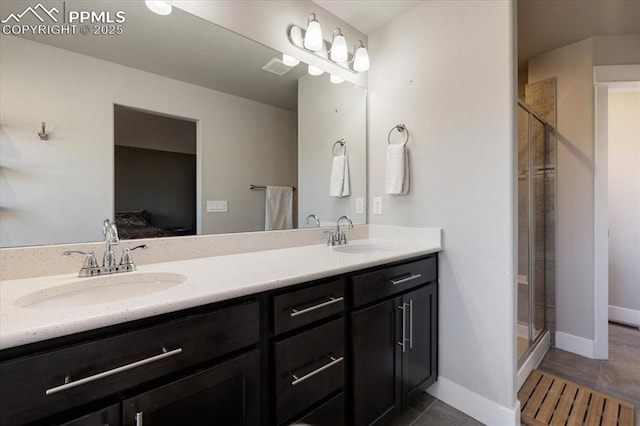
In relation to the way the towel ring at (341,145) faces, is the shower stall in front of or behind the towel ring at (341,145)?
behind

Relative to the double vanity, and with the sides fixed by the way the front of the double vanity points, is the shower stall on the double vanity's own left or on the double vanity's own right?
on the double vanity's own left

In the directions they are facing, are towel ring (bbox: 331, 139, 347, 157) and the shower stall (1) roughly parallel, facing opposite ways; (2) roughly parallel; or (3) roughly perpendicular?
roughly perpendicular
